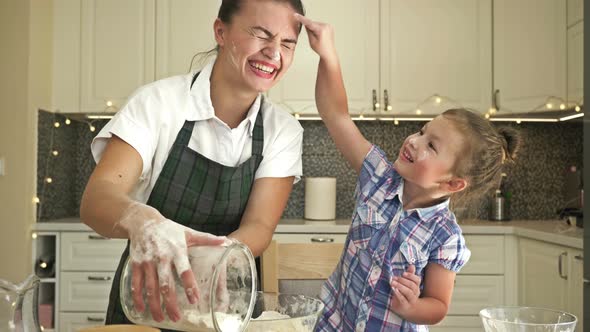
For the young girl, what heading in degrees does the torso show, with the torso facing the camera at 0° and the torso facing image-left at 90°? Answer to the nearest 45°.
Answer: approximately 45°

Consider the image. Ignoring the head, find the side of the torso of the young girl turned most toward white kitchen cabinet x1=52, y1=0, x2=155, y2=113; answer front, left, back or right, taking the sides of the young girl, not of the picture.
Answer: right

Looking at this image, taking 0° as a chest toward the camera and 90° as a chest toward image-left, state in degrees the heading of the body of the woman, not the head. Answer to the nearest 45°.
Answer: approximately 315°

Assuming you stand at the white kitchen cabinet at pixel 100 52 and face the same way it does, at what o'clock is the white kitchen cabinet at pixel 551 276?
the white kitchen cabinet at pixel 551 276 is roughly at 10 o'clock from the white kitchen cabinet at pixel 100 52.

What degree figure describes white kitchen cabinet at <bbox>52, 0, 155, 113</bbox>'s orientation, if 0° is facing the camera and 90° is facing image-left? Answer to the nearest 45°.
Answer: approximately 0°

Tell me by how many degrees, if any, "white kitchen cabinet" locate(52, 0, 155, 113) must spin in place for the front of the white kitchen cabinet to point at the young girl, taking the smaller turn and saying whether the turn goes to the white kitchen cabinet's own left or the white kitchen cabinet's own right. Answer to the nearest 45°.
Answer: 0° — it already faces them

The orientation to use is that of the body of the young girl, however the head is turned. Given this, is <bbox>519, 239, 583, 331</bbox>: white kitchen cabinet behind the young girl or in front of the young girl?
behind

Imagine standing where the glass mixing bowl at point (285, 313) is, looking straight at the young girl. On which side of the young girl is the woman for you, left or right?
left
